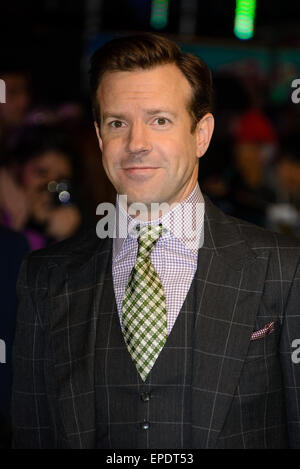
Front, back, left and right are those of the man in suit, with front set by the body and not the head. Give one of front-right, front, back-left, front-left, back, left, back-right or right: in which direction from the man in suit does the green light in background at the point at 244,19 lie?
back

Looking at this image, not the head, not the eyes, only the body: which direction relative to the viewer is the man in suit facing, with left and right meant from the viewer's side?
facing the viewer

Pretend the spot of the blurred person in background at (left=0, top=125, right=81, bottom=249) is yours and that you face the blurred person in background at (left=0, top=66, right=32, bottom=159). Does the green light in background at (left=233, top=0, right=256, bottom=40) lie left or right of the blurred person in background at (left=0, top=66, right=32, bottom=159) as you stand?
right

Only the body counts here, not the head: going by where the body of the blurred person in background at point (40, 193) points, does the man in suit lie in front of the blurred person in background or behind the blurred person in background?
in front

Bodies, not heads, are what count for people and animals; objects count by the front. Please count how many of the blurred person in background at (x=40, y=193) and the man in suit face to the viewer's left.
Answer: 0

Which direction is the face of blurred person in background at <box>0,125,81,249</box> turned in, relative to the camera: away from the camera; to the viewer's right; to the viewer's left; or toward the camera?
toward the camera

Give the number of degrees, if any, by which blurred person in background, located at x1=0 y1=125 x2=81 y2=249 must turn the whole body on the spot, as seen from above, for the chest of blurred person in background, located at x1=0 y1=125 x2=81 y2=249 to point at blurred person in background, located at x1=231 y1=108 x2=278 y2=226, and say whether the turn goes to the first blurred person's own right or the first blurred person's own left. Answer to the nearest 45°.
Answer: approximately 90° to the first blurred person's own left

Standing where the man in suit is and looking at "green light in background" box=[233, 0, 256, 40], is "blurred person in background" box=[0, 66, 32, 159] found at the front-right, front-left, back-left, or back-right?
front-left

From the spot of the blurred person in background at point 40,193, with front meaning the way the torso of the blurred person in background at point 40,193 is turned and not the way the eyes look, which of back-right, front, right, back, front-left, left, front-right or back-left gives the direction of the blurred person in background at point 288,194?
left

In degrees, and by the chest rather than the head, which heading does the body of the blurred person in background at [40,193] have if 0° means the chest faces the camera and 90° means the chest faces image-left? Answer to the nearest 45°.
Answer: approximately 315°

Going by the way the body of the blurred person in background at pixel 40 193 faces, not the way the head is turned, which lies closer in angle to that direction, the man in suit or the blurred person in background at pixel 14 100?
the man in suit

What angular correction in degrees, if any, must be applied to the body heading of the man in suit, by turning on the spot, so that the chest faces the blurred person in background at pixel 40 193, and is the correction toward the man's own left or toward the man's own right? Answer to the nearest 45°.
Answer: approximately 180°

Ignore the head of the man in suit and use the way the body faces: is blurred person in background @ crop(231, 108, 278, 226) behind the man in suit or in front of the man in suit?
behind
